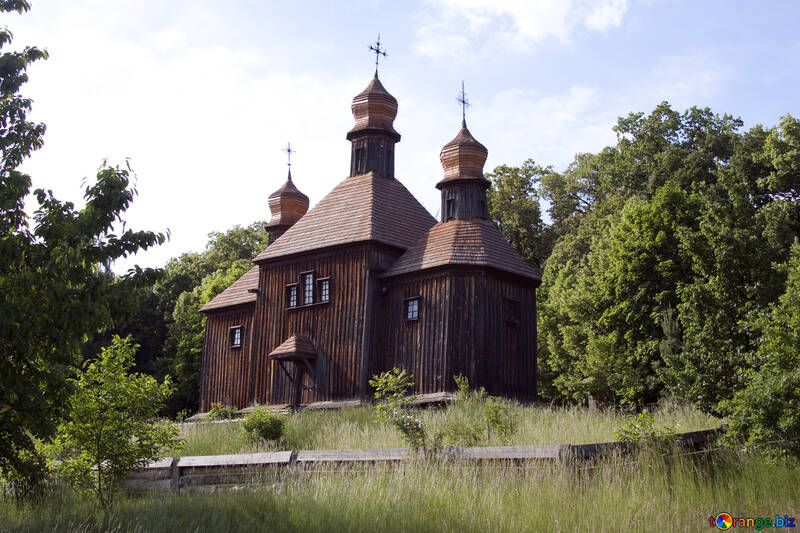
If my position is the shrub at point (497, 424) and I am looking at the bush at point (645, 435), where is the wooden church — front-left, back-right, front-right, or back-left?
back-left

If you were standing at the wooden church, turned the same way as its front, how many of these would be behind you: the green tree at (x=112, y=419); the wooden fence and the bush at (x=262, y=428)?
0

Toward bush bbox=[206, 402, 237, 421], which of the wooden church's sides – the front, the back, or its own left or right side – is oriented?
right

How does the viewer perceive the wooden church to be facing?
facing the viewer and to the left of the viewer

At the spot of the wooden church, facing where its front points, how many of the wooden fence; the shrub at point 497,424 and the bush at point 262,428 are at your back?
0

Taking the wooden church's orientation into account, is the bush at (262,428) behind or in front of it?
in front

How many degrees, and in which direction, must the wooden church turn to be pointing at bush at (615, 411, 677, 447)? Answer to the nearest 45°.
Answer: approximately 45° to its left

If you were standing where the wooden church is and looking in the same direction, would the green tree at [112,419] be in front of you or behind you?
in front

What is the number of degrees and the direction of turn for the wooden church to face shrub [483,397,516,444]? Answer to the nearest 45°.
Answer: approximately 45° to its left
